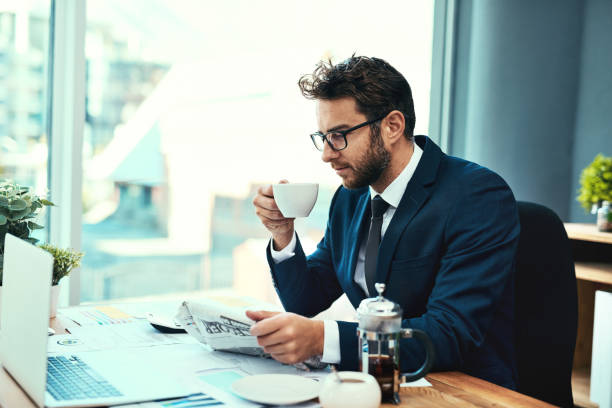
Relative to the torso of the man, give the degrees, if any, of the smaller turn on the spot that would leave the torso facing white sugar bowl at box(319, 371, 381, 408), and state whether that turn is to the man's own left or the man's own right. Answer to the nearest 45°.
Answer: approximately 45° to the man's own left

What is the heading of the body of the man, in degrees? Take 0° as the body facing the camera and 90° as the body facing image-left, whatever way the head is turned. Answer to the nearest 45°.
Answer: approximately 45°

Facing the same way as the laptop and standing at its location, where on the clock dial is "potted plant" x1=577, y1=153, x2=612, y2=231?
The potted plant is roughly at 11 o'clock from the laptop.

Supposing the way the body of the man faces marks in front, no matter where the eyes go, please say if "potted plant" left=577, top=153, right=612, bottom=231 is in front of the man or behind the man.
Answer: behind

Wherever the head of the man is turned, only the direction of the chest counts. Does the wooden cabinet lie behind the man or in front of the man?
behind

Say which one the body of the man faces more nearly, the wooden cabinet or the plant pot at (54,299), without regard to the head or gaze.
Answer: the plant pot

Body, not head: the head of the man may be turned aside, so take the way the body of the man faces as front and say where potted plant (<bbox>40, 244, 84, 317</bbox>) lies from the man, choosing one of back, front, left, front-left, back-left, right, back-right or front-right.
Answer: front-right

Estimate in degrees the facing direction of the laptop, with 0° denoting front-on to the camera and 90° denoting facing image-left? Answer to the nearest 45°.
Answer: approximately 270°

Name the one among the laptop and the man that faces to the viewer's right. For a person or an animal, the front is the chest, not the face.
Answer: the laptop

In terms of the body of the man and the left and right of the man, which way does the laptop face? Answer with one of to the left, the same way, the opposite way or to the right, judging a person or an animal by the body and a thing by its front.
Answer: the opposite way

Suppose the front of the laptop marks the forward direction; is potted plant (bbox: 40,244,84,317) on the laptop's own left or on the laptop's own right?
on the laptop's own left

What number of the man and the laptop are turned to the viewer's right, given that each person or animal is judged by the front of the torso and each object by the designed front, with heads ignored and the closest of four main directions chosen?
1

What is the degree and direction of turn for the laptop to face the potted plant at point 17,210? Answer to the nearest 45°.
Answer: approximately 90° to its left
